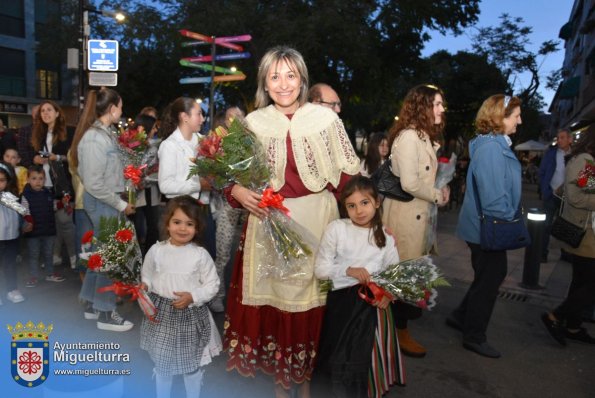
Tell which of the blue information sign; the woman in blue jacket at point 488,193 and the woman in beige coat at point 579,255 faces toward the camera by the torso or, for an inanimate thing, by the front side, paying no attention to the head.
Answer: the blue information sign

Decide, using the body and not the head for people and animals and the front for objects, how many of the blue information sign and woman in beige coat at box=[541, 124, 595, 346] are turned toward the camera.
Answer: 1

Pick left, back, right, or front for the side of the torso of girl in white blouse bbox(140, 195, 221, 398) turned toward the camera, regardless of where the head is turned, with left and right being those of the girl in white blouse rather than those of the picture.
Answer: front

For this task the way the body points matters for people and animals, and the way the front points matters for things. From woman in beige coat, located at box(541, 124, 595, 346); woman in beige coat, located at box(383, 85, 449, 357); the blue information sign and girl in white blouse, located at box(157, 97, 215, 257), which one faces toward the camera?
the blue information sign

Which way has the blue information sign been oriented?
toward the camera

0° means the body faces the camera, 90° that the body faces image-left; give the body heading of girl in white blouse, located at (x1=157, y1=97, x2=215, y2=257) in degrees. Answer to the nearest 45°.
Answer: approximately 270°

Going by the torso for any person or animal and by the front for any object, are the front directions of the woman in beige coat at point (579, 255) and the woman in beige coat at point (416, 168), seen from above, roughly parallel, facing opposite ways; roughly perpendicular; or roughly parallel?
roughly parallel

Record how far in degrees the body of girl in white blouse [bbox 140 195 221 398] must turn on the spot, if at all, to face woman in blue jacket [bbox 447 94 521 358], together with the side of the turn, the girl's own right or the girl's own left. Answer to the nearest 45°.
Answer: approximately 90° to the girl's own left

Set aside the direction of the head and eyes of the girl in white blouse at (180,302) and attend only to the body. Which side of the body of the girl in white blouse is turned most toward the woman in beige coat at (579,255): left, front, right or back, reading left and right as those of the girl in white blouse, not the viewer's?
left

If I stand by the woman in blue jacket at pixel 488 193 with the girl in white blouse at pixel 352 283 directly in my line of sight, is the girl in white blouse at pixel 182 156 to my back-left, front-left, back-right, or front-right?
front-right
